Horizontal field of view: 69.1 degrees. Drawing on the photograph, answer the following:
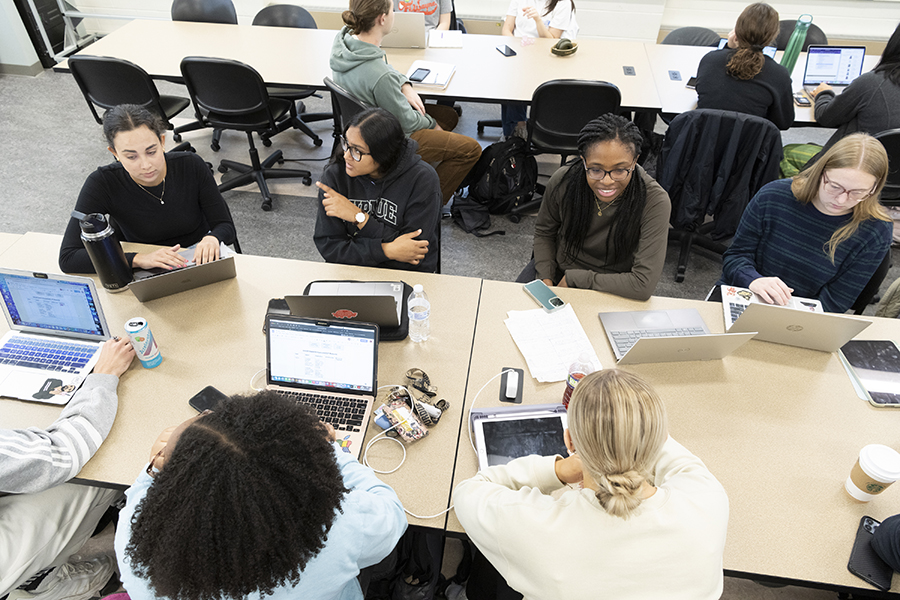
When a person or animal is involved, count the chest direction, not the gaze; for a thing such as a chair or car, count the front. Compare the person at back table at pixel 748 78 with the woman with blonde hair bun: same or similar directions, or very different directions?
same or similar directions

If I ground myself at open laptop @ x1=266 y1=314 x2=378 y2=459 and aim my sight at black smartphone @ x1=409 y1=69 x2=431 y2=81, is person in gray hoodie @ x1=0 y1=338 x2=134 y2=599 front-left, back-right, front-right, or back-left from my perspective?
back-left

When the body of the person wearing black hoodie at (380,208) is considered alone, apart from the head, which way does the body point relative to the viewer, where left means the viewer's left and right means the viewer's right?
facing the viewer and to the left of the viewer

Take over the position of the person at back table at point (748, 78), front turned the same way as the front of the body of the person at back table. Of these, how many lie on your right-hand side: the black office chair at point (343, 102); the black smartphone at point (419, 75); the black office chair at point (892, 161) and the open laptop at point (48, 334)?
1

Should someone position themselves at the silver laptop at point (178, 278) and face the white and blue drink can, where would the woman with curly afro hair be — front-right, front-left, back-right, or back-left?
front-left

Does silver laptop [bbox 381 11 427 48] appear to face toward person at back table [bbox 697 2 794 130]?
no

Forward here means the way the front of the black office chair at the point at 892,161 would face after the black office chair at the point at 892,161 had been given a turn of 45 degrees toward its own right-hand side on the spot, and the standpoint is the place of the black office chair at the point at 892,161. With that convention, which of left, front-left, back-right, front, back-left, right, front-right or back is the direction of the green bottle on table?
left

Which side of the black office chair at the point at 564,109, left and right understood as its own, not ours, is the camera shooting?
back

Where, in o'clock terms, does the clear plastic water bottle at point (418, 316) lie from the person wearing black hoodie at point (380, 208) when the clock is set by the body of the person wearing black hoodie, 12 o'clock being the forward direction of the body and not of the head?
The clear plastic water bottle is roughly at 10 o'clock from the person wearing black hoodie.

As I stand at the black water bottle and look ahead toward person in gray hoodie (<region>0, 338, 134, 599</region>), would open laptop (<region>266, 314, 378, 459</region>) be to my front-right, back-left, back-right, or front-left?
front-left

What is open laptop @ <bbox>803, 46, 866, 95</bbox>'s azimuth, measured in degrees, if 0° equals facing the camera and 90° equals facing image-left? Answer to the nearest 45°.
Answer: approximately 0°

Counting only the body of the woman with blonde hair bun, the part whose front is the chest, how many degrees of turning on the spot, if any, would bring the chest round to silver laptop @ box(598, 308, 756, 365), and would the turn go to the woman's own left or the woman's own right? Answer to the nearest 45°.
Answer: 0° — they already face it

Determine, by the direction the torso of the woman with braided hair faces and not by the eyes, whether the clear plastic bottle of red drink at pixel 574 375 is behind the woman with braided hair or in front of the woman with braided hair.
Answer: in front

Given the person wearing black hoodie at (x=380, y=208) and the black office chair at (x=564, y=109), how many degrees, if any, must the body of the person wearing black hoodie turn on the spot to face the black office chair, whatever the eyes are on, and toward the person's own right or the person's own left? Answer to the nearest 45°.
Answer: approximately 180°

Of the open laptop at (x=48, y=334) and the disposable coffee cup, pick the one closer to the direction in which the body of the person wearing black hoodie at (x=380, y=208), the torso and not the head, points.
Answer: the open laptop
